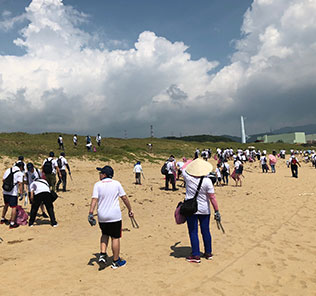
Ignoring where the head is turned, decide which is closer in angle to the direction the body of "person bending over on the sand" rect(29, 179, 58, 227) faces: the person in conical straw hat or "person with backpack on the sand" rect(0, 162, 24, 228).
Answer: the person with backpack on the sand

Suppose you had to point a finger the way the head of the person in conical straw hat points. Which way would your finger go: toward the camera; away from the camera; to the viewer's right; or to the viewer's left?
away from the camera

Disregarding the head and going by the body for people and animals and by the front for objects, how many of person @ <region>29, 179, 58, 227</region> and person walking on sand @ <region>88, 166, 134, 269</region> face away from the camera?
2

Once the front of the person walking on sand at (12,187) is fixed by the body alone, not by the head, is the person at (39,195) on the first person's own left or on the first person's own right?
on the first person's own right

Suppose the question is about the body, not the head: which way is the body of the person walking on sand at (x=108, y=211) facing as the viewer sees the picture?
away from the camera

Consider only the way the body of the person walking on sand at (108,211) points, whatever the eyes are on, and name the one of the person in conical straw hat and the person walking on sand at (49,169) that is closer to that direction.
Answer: the person walking on sand

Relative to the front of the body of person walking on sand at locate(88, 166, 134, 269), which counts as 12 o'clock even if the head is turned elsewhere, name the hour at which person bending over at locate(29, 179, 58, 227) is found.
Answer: person bending over at locate(29, 179, 58, 227) is roughly at 11 o'clock from person walking on sand at locate(88, 166, 134, 269).

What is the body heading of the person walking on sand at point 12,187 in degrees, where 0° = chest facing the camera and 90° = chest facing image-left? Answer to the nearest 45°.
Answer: approximately 225°

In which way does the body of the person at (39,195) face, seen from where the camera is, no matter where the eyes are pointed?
away from the camera

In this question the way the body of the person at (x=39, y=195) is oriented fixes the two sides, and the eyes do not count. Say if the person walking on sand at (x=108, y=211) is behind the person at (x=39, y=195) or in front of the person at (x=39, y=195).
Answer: behind
